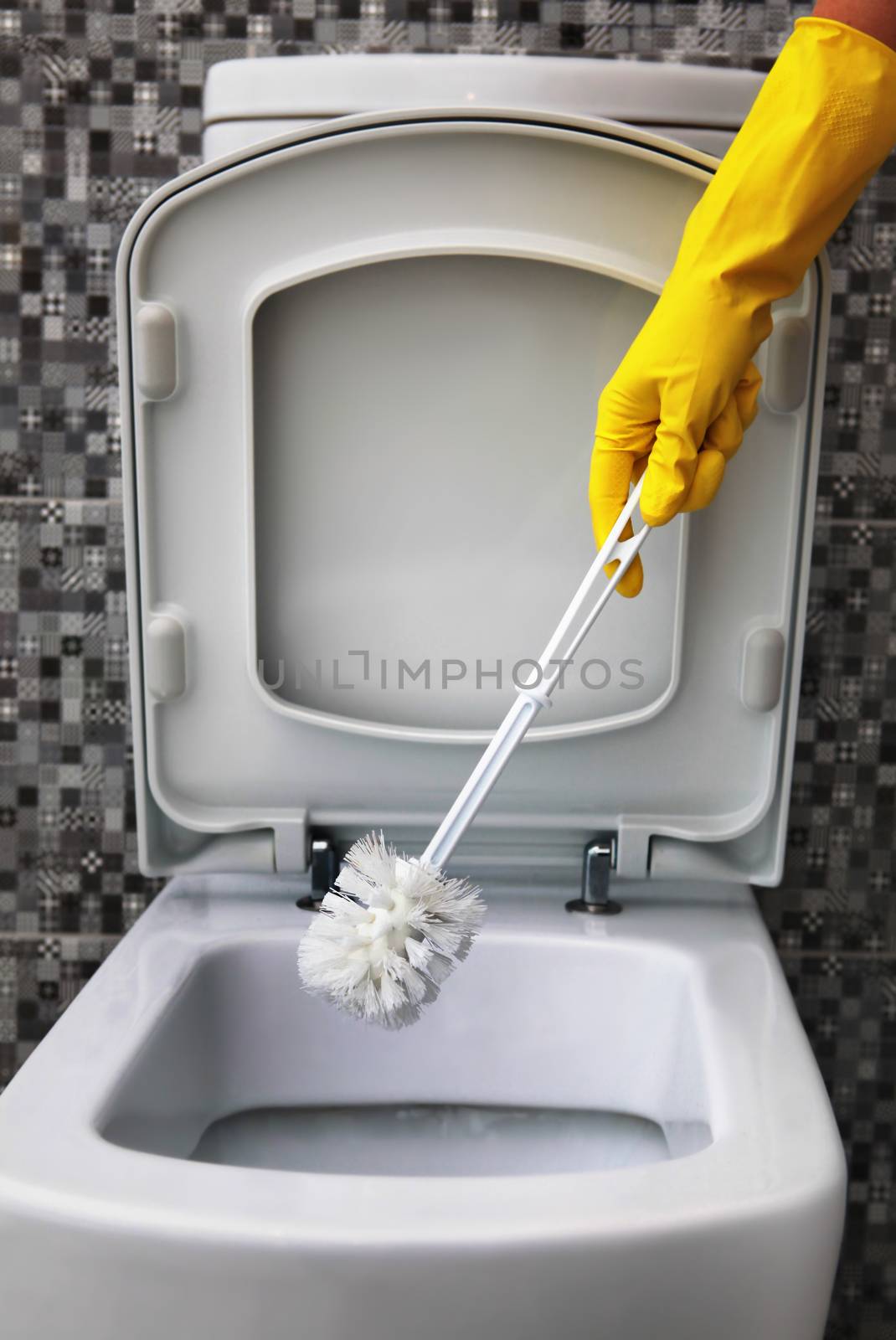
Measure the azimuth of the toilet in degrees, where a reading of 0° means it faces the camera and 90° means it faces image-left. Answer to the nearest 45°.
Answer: approximately 0°
